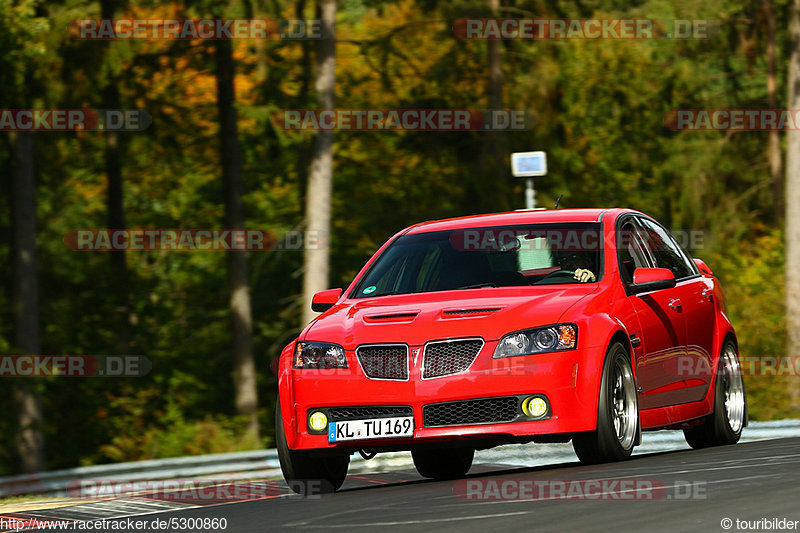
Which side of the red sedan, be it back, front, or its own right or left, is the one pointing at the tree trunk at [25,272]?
right

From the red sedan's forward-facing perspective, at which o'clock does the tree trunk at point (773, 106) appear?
The tree trunk is roughly at 5 o'clock from the red sedan.

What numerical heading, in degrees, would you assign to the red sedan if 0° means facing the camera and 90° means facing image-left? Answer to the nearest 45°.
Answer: approximately 45°

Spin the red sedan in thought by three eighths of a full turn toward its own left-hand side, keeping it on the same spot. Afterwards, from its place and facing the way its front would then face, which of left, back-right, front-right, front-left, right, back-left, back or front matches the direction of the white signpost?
left

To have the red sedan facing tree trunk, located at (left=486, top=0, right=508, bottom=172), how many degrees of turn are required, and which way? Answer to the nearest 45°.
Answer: approximately 135° to its right

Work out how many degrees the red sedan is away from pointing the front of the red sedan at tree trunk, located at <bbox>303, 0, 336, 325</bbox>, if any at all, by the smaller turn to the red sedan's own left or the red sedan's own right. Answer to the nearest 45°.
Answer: approximately 135° to the red sedan's own right
